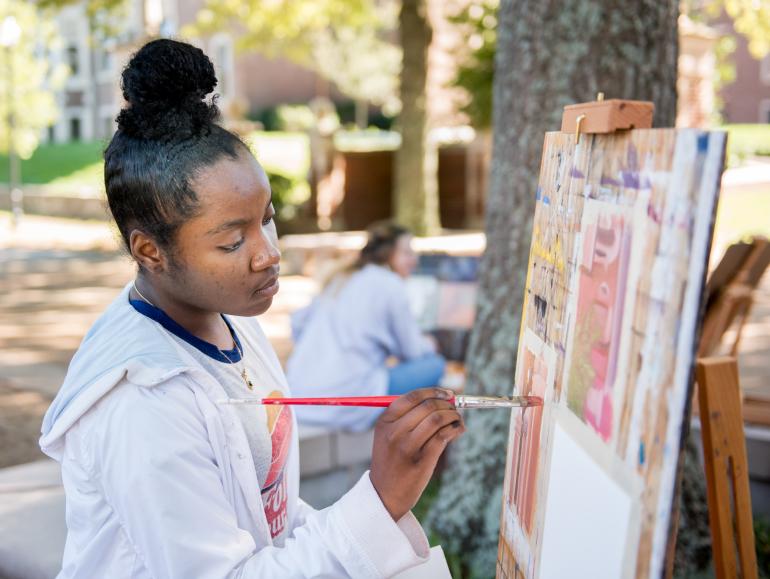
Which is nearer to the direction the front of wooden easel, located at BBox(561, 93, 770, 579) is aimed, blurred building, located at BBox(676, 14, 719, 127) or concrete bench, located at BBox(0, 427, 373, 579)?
the concrete bench

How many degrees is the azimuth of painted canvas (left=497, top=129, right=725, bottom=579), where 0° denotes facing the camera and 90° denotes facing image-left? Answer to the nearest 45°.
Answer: approximately 45°

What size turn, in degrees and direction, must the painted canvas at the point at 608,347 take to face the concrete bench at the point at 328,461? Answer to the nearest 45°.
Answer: approximately 90° to its right

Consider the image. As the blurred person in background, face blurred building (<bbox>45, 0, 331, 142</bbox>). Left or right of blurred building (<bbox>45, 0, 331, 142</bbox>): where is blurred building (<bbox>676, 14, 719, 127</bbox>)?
right

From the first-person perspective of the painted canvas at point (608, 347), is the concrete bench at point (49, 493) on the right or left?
on its right

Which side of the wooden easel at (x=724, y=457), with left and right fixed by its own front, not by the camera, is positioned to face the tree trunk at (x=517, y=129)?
right

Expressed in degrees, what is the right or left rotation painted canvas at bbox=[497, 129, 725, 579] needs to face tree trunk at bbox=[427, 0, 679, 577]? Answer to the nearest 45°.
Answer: approximately 135° to its right

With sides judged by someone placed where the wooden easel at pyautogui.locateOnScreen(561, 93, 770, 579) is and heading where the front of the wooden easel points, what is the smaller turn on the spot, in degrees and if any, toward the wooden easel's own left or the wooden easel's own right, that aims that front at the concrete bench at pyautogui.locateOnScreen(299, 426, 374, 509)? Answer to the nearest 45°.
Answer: approximately 90° to the wooden easel's own right

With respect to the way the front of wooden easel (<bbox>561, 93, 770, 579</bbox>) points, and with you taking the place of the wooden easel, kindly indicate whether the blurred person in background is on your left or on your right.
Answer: on your right

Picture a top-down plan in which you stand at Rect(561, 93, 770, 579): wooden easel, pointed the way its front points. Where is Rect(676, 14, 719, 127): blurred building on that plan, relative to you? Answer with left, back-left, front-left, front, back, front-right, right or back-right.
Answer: back-right

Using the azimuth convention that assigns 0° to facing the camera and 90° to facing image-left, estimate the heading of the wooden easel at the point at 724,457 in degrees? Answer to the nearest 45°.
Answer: approximately 45°

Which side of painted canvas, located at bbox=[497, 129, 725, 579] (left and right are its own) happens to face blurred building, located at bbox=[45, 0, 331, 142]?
right
